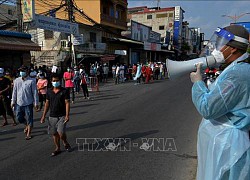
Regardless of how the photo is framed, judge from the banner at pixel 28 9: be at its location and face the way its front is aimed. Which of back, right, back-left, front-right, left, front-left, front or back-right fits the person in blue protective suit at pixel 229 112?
front

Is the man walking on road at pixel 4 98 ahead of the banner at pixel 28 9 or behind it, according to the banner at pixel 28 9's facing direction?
ahead

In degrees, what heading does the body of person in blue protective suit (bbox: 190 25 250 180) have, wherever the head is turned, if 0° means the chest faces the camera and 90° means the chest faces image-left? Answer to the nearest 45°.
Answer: approximately 90°

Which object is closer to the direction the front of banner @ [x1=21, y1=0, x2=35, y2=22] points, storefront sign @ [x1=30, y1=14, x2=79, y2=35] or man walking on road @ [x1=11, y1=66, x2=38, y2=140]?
the man walking on road

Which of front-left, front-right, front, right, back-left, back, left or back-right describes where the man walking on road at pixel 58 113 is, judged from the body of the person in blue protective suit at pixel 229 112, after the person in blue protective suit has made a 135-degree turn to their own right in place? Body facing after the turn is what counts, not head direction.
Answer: left

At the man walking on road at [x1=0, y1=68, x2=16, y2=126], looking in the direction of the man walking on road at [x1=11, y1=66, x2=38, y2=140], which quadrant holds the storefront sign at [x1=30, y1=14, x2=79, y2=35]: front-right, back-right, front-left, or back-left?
back-left

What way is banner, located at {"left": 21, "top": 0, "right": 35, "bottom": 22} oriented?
toward the camera

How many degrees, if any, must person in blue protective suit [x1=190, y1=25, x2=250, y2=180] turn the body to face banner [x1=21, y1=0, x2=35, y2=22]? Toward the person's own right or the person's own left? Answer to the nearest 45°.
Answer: approximately 45° to the person's own right

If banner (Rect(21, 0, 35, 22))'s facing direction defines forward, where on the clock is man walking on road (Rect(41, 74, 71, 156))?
The man walking on road is roughly at 12 o'clock from the banner.

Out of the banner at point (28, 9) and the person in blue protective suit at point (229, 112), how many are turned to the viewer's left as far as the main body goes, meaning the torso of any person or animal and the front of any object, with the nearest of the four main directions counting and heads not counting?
1

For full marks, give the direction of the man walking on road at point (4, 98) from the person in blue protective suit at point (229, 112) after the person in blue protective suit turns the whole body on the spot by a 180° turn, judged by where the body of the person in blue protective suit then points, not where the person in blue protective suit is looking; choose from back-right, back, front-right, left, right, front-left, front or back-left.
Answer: back-left

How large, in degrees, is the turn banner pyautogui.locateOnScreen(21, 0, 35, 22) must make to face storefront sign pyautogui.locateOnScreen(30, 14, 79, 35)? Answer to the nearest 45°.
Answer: approximately 135° to its left

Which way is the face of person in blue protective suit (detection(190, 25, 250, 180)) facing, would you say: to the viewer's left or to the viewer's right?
to the viewer's left

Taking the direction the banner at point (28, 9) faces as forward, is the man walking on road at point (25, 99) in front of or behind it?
in front
